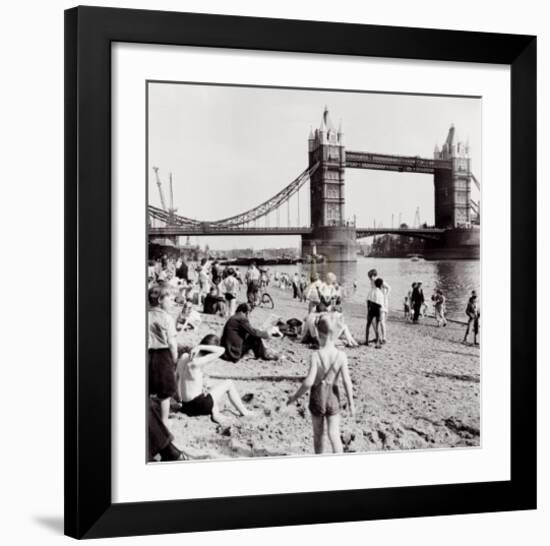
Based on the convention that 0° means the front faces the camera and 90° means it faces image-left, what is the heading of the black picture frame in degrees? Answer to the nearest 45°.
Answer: approximately 315°
